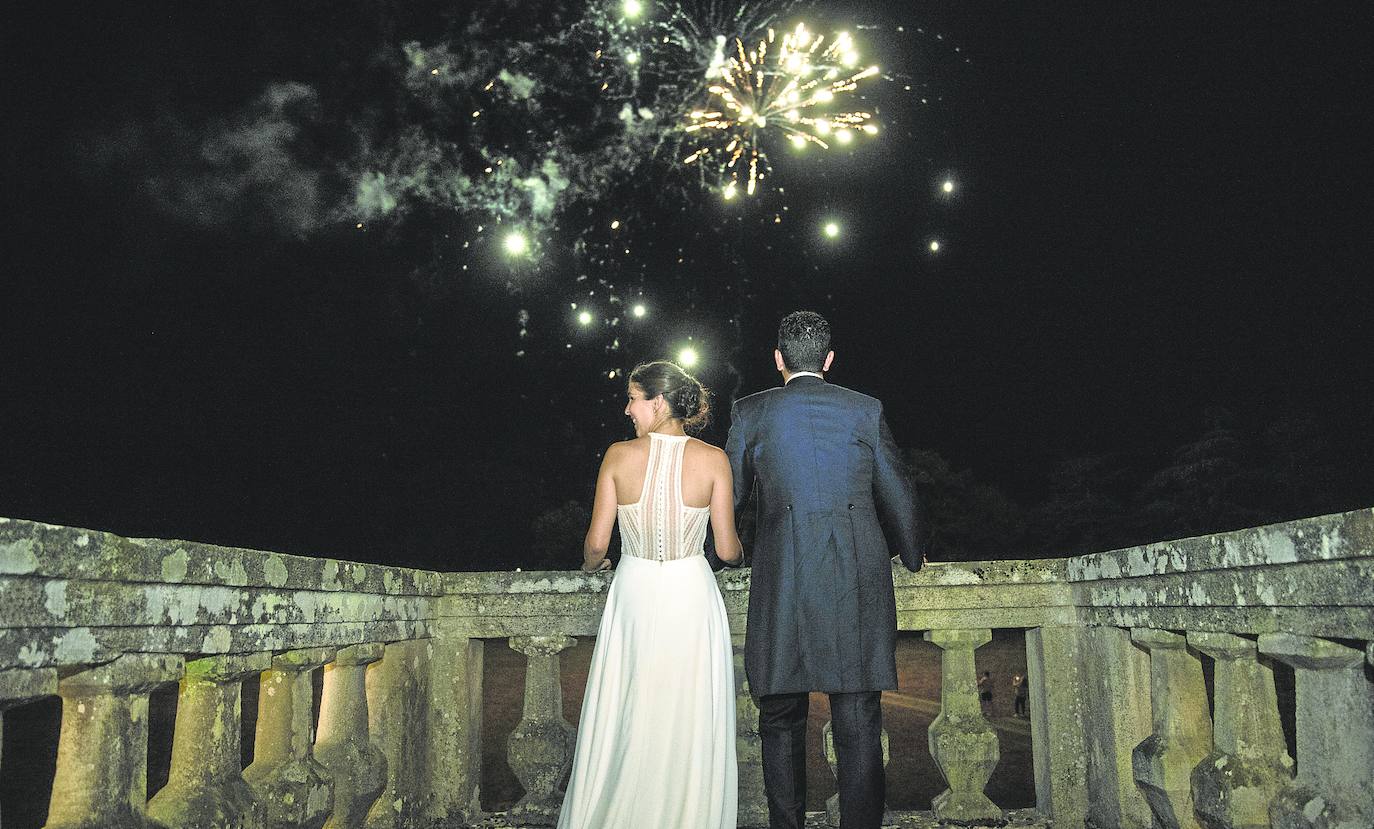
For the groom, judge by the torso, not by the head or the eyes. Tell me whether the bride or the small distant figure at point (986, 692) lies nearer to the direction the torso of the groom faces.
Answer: the small distant figure

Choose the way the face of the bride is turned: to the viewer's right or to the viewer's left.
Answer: to the viewer's left

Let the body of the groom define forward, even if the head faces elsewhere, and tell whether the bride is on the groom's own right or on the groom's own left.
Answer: on the groom's own left

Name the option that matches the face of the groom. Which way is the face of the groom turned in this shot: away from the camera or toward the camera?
away from the camera

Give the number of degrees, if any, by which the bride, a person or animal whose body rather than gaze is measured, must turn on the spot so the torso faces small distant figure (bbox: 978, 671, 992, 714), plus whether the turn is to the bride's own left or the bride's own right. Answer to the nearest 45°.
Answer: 0° — they already face them

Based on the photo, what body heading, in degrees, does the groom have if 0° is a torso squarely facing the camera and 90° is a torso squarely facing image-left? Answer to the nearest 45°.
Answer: approximately 180°

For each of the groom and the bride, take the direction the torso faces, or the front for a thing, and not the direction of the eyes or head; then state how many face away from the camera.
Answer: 2

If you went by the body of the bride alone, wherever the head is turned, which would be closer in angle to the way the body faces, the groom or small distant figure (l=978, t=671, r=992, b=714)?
the small distant figure

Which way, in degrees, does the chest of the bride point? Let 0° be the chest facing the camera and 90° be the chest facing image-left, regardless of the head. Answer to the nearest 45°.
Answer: approximately 180°

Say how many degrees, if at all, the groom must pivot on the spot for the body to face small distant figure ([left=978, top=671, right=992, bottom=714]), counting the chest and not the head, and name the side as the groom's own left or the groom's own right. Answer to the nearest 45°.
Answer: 0° — they already face them
